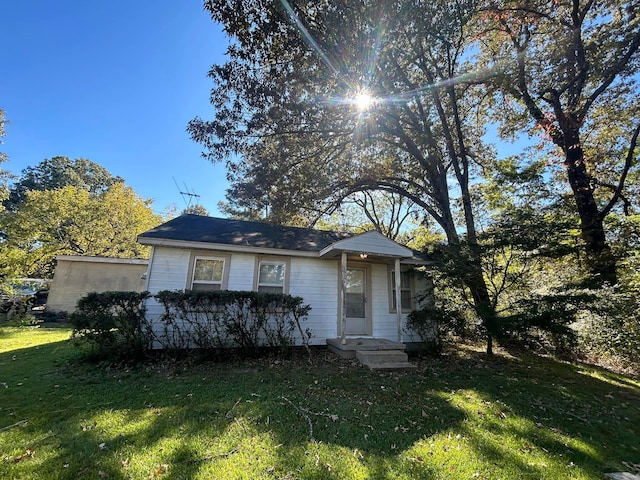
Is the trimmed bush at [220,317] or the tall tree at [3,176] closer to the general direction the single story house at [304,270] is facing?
the trimmed bush

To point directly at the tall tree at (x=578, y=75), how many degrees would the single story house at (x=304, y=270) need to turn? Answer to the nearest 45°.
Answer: approximately 90° to its left

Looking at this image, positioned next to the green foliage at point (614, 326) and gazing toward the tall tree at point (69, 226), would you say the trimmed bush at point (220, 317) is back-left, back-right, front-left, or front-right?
front-left

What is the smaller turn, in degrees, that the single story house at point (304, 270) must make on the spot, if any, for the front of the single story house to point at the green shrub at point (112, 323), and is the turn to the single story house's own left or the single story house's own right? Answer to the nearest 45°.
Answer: approximately 90° to the single story house's own right

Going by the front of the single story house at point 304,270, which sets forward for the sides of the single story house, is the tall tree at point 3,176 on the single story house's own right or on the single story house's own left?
on the single story house's own right

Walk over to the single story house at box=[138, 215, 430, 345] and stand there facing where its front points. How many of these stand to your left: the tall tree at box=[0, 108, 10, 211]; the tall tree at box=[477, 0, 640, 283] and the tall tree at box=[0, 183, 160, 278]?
1

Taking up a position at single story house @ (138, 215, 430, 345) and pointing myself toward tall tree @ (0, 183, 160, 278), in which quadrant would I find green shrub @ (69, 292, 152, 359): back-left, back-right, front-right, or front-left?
front-left

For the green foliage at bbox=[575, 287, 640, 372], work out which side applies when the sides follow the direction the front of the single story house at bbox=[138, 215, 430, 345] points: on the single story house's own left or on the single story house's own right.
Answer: on the single story house's own left

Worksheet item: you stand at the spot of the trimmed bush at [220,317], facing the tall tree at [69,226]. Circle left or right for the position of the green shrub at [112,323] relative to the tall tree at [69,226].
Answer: left

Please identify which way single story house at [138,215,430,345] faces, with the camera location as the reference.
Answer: facing the viewer

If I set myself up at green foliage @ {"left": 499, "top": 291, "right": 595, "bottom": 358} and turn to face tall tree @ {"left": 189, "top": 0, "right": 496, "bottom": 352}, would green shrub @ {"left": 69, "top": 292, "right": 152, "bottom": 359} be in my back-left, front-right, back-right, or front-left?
front-left

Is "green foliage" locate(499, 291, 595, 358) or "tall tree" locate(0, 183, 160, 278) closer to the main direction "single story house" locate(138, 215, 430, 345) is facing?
the green foliage

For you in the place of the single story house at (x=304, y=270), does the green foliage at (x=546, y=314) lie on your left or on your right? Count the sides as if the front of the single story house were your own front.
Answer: on your left

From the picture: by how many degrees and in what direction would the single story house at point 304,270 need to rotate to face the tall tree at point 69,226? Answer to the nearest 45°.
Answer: approximately 135° to its right
